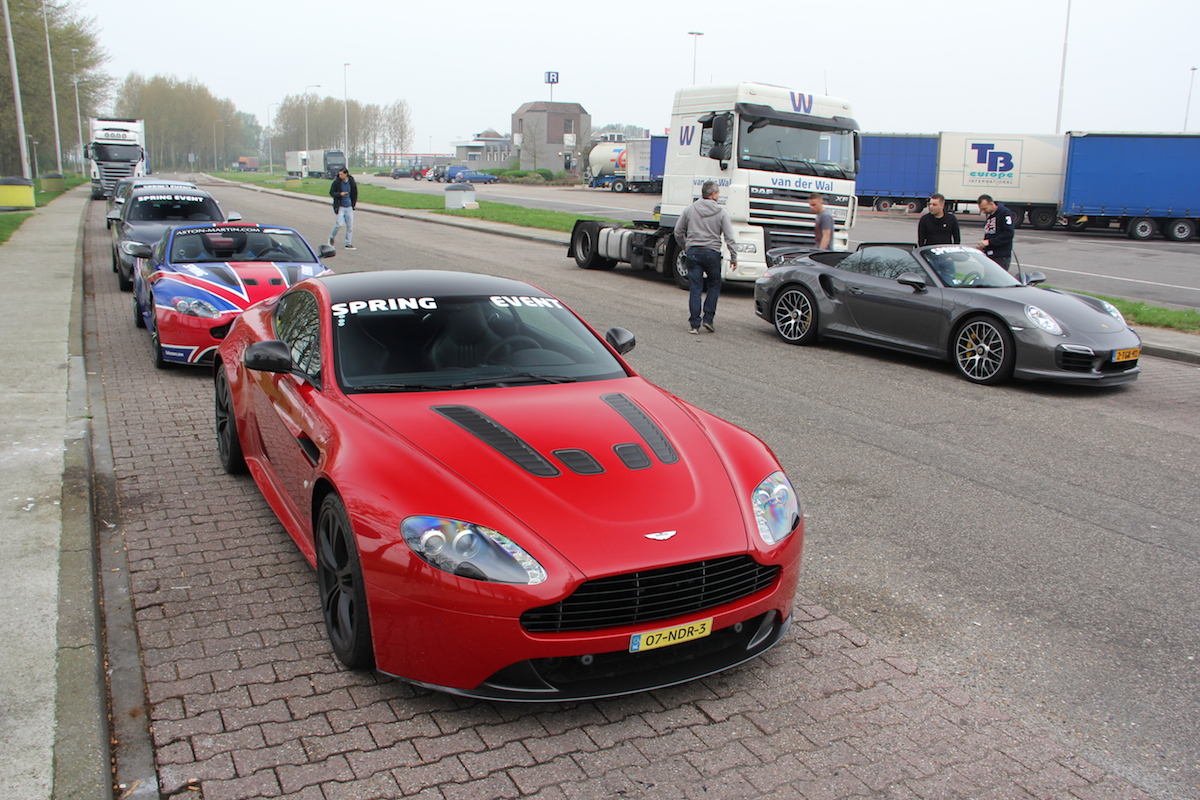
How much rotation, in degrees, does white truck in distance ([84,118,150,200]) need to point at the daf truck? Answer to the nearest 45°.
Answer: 0° — it already faces it

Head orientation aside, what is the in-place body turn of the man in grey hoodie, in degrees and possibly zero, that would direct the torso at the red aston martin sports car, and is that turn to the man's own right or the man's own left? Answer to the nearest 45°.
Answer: approximately 180°

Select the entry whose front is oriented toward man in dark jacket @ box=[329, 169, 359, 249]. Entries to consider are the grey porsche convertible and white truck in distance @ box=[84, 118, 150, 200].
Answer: the white truck in distance

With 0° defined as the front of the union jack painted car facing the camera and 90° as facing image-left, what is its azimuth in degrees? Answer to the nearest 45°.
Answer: approximately 315°

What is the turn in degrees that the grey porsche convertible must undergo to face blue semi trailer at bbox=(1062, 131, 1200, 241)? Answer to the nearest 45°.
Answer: approximately 135° to its left

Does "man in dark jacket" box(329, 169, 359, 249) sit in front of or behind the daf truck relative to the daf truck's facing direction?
behind

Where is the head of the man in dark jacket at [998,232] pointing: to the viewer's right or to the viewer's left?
to the viewer's left

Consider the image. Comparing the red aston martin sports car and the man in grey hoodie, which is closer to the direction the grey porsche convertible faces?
the red aston martin sports car

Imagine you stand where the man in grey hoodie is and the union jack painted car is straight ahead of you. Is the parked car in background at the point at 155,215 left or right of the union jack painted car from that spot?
right

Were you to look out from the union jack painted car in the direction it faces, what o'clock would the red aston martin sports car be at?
The red aston martin sports car is roughly at 1 o'clock from the union jack painted car.

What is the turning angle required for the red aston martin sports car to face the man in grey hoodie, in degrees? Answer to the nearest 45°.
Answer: approximately 135° to its left
